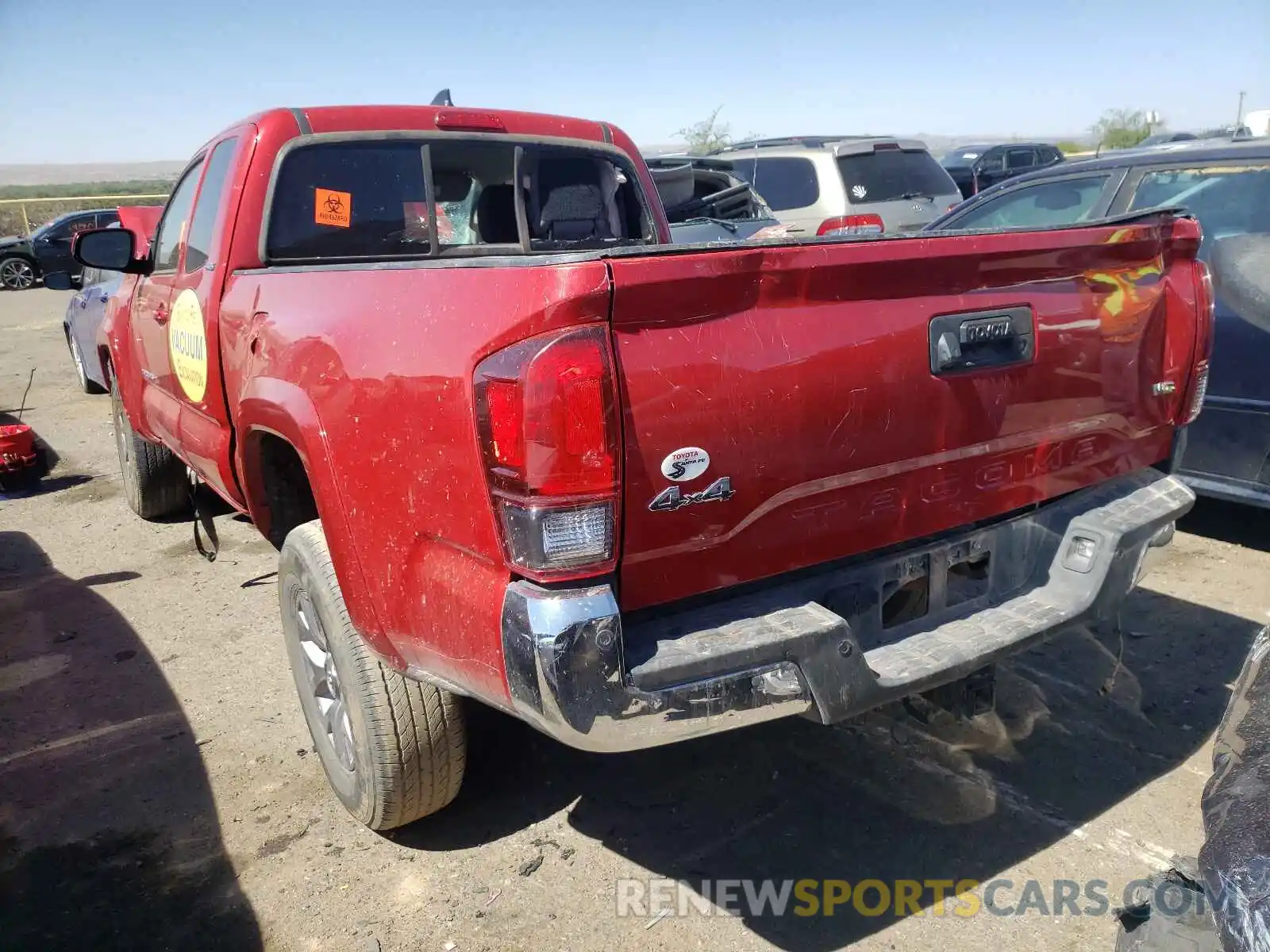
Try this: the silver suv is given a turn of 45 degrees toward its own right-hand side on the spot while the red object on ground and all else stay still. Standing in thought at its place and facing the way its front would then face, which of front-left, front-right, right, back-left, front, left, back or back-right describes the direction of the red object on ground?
back-left

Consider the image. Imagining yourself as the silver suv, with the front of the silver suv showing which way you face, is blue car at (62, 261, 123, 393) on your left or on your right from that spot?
on your left

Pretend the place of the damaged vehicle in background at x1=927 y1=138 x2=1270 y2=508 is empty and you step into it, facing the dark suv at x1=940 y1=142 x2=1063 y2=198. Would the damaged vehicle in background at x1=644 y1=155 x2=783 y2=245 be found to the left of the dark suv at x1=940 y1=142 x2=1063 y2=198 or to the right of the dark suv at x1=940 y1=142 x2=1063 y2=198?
left

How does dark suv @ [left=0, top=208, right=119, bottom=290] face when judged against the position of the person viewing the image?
facing to the left of the viewer

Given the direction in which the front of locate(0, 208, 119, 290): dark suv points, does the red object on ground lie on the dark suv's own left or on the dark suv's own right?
on the dark suv's own left

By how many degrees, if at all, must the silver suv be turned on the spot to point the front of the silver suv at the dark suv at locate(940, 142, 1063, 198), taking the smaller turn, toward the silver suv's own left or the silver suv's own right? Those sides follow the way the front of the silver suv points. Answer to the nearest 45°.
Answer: approximately 45° to the silver suv's own right

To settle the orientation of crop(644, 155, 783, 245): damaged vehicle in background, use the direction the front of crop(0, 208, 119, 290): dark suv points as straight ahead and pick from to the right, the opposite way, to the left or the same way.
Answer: to the right

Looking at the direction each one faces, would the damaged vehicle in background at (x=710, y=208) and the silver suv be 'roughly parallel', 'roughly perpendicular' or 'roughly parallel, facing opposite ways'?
roughly parallel

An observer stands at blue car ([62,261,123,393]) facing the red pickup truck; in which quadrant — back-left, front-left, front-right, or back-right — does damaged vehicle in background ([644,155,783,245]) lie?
front-left

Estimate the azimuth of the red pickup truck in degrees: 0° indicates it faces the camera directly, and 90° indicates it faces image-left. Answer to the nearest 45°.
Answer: approximately 135°

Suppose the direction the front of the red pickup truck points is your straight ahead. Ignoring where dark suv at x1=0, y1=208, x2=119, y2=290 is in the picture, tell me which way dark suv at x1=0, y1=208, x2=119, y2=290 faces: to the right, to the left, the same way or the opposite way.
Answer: to the left

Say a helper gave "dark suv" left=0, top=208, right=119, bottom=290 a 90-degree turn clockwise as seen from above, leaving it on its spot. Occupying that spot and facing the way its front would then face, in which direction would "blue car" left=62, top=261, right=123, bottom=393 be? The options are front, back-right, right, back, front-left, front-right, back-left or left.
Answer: back
